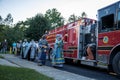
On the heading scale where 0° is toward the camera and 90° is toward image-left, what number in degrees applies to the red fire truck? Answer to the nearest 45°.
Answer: approximately 315°
